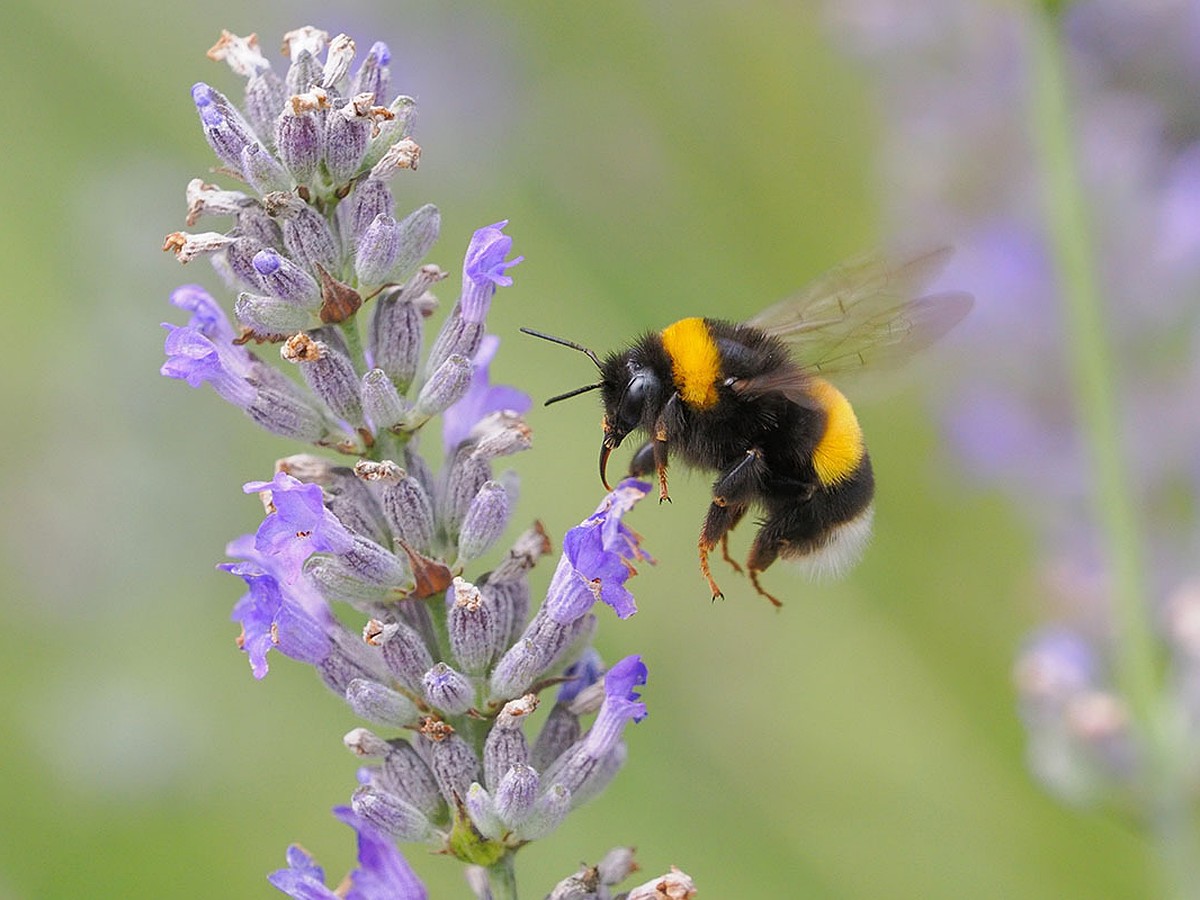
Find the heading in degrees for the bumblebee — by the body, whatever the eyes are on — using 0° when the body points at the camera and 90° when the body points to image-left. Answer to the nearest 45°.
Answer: approximately 90°
